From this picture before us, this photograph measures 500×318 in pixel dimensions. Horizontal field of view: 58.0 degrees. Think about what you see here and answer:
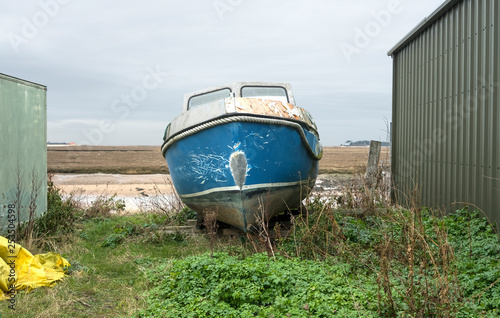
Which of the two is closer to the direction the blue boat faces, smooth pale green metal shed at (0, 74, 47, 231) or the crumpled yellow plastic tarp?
the crumpled yellow plastic tarp

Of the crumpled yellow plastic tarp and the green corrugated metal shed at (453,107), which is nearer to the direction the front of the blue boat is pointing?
the crumpled yellow plastic tarp

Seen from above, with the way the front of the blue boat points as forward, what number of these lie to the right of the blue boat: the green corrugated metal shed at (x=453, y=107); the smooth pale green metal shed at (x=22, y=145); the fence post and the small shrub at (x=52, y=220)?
2

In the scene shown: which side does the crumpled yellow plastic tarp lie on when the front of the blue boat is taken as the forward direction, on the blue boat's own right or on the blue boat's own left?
on the blue boat's own right

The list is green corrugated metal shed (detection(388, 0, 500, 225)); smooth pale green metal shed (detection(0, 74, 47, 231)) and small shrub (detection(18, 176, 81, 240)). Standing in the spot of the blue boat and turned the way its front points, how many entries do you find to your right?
2

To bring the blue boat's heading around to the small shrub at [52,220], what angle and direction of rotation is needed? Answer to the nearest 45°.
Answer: approximately 90° to its right

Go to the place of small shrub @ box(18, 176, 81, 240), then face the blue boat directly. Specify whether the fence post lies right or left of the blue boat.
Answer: left

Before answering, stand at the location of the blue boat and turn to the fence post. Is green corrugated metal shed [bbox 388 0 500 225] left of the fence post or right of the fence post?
right

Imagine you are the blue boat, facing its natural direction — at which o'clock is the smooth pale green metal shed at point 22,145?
The smooth pale green metal shed is roughly at 3 o'clock from the blue boat.

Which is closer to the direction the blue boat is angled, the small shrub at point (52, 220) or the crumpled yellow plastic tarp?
the crumpled yellow plastic tarp

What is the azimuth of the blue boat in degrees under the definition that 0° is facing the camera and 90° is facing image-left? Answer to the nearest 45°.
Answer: approximately 0°

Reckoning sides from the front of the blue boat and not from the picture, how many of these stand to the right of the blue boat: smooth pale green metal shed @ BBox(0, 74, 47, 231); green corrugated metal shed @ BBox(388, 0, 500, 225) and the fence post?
1
